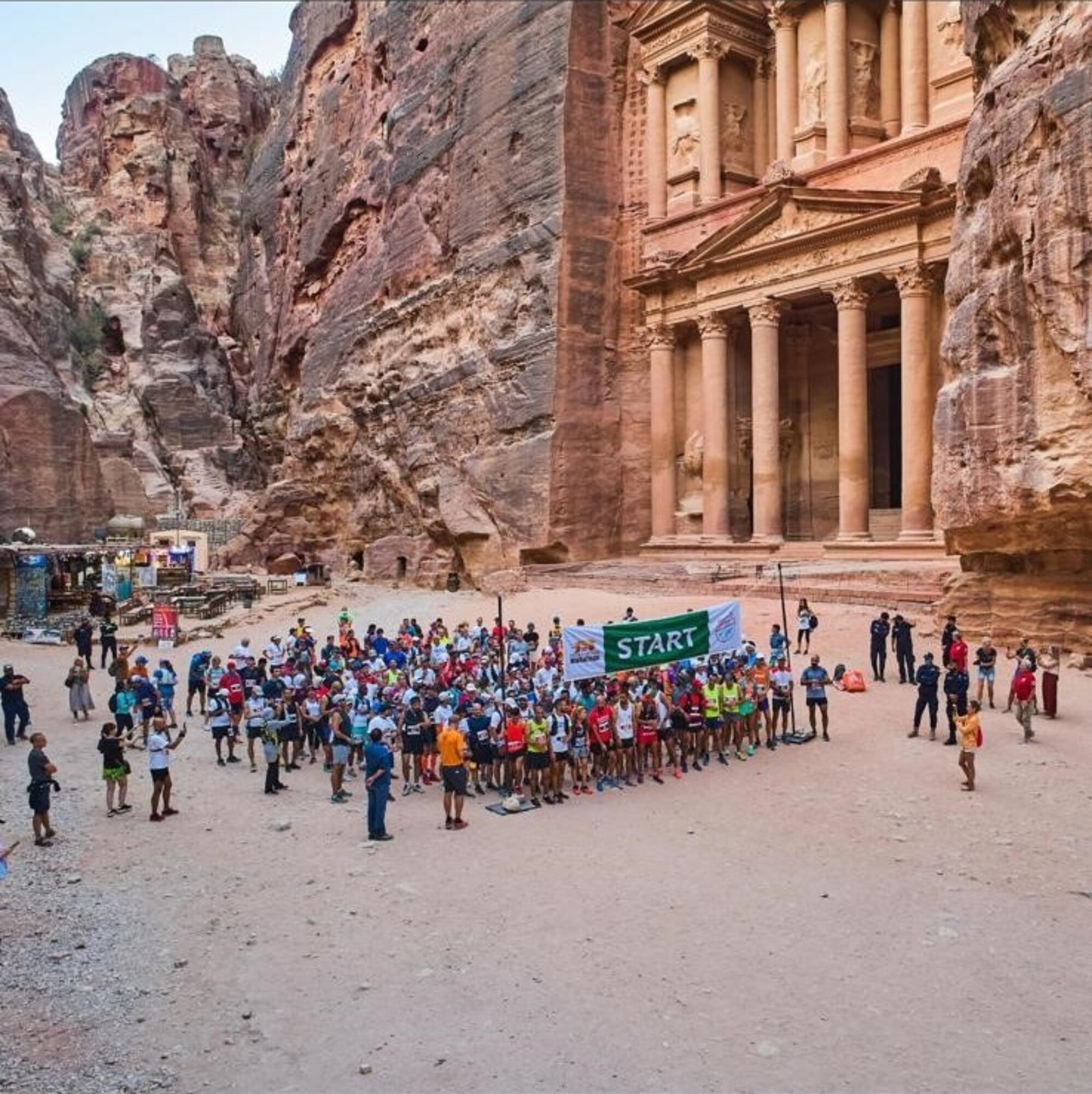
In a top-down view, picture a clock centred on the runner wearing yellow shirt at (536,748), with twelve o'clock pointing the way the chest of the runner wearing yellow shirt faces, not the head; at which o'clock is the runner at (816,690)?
The runner is roughly at 8 o'clock from the runner wearing yellow shirt.

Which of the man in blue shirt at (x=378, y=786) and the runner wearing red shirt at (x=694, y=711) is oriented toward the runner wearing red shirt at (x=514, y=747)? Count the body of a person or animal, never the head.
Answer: the man in blue shirt

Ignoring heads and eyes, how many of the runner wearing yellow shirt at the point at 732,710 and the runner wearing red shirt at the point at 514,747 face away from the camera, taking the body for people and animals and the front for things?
0

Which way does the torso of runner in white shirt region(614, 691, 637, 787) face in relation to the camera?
toward the camera

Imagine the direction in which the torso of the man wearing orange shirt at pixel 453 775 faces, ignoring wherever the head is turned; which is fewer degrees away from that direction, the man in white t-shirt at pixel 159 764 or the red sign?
the red sign

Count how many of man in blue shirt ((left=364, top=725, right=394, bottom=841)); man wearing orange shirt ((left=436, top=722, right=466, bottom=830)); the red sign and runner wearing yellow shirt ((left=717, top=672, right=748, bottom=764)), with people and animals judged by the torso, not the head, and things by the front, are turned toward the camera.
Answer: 2

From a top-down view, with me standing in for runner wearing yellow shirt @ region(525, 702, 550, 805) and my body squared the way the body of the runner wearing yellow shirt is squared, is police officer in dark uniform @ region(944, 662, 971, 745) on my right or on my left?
on my left

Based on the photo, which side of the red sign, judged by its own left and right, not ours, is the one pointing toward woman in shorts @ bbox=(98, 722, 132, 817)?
front

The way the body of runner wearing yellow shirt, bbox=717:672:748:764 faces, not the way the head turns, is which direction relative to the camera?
toward the camera

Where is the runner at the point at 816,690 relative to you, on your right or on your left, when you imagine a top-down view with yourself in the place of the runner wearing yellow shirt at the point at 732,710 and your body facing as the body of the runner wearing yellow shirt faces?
on your left

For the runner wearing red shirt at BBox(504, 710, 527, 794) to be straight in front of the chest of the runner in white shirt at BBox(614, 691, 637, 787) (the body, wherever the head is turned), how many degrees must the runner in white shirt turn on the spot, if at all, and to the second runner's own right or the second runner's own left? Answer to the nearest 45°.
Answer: approximately 45° to the second runner's own right

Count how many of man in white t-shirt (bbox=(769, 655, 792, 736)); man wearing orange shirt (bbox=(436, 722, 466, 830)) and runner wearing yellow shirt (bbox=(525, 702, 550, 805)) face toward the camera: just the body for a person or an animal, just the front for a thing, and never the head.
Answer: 2

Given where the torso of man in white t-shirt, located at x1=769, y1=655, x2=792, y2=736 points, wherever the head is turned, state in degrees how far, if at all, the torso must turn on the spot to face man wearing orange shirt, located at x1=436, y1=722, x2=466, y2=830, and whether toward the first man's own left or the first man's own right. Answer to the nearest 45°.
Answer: approximately 45° to the first man's own right

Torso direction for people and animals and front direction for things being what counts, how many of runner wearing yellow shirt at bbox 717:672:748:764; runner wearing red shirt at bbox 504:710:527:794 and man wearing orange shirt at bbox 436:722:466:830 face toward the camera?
2

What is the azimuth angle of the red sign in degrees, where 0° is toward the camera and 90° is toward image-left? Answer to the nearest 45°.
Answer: approximately 0°
